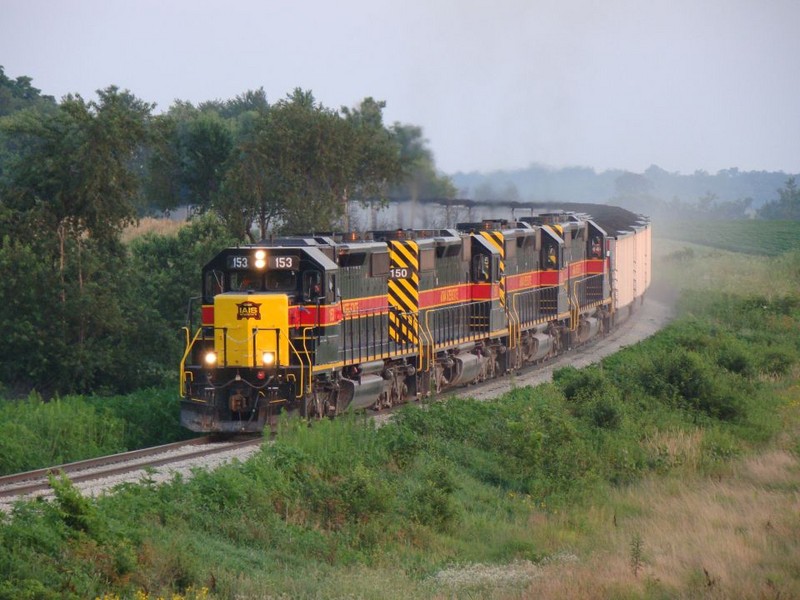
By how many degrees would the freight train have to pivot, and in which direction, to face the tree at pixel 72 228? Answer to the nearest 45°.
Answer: approximately 90° to its right

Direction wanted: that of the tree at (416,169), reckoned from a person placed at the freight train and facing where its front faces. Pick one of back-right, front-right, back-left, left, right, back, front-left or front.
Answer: back-right

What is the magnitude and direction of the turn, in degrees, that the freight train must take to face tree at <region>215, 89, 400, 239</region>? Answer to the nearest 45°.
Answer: approximately 135° to its right
